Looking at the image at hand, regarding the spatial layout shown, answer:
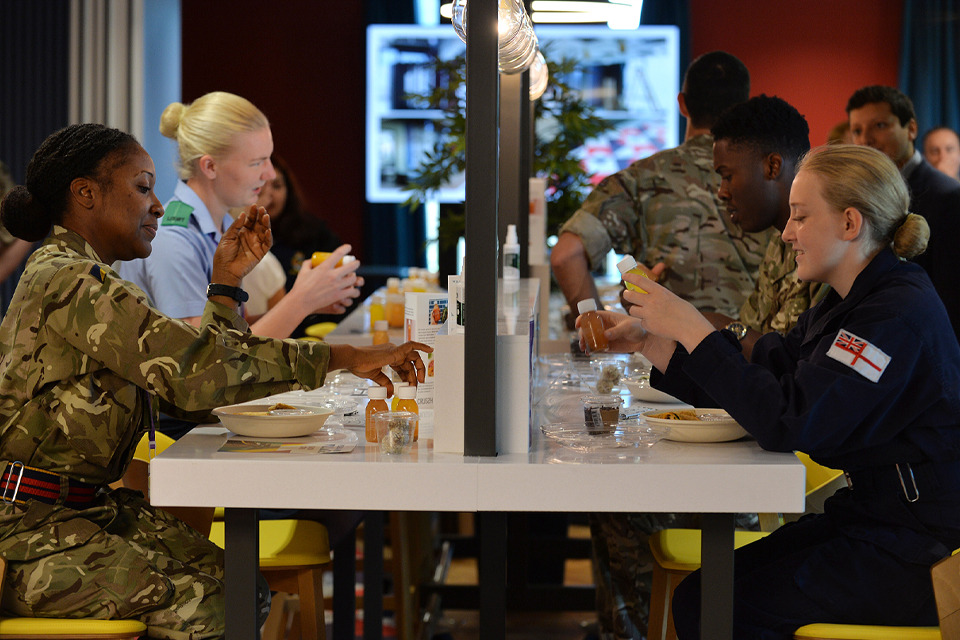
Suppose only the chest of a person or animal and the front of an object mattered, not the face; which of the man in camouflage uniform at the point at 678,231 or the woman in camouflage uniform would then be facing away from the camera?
the man in camouflage uniform

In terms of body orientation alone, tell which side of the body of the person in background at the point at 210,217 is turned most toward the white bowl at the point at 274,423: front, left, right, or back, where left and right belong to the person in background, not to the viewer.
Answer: right

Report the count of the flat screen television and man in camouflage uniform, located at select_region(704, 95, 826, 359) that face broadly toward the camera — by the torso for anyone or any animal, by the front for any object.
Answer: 1

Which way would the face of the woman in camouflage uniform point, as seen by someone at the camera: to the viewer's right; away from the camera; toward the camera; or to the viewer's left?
to the viewer's right

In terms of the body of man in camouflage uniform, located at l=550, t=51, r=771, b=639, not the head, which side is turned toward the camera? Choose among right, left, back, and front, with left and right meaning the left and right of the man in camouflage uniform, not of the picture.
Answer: back

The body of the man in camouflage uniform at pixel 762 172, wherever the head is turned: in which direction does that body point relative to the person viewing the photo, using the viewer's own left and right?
facing to the left of the viewer

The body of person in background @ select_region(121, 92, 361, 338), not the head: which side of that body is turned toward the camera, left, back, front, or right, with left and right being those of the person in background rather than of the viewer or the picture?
right

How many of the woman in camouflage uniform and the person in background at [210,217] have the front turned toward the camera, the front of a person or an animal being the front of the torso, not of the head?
0

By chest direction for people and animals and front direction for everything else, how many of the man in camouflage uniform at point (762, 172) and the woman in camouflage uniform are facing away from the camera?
0

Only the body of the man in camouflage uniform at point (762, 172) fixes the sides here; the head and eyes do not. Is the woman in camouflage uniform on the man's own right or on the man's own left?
on the man's own left

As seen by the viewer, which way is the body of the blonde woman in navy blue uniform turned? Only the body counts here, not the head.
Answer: to the viewer's left

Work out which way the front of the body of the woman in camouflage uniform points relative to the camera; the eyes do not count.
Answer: to the viewer's right

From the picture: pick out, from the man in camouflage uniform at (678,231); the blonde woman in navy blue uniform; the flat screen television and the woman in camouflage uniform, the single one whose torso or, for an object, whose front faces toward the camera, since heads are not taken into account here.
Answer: the flat screen television

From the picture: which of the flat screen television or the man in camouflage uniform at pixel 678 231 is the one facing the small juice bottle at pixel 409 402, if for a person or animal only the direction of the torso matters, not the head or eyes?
the flat screen television
